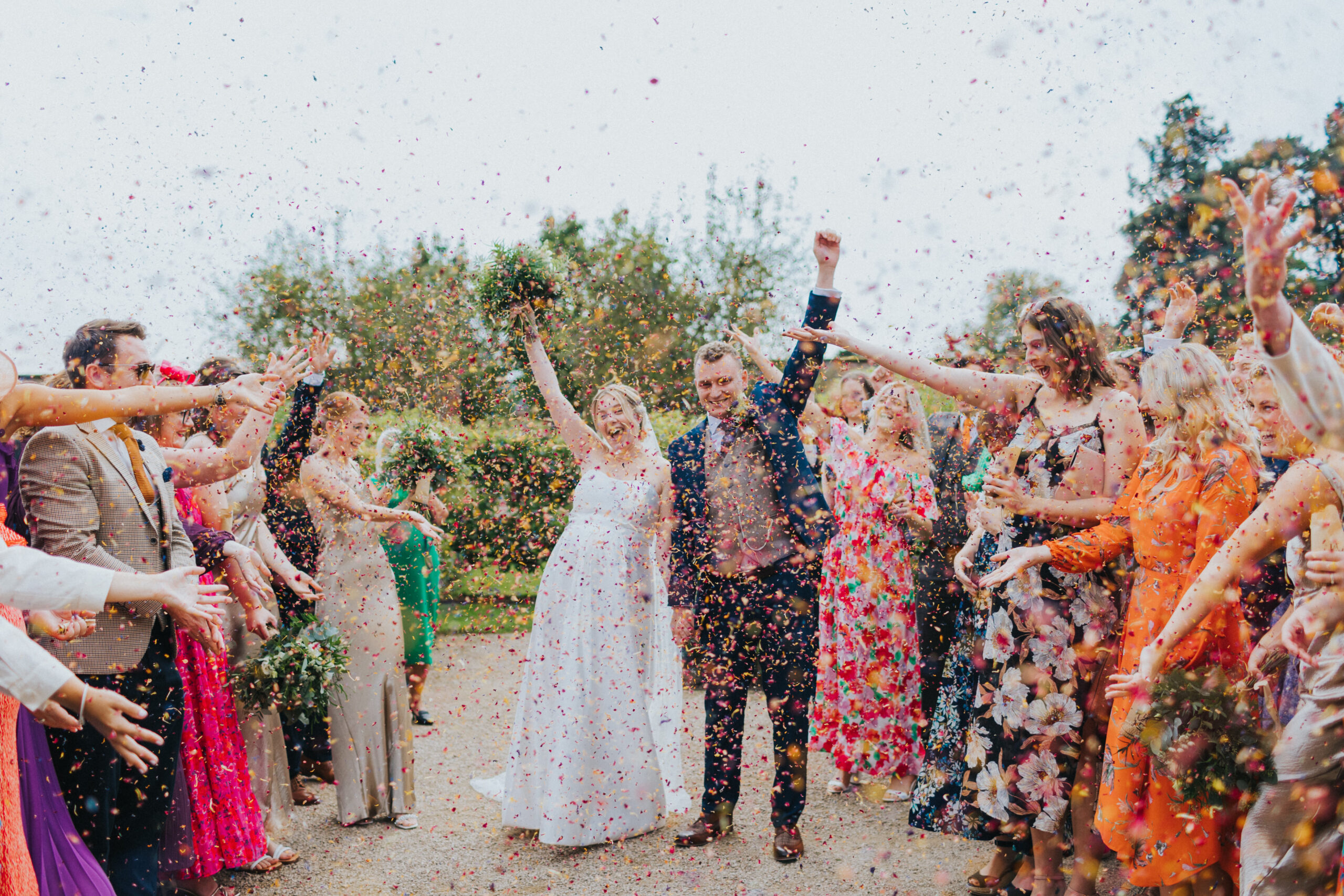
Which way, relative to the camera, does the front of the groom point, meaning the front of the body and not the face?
toward the camera

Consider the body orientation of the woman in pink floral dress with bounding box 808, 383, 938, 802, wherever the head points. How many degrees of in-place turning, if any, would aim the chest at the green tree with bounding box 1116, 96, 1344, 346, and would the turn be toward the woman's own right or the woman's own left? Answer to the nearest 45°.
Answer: approximately 135° to the woman's own left

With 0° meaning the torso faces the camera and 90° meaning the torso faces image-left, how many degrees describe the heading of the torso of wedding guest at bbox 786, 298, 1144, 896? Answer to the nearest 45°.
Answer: approximately 45°

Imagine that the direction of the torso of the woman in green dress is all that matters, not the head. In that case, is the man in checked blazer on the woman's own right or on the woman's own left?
on the woman's own right

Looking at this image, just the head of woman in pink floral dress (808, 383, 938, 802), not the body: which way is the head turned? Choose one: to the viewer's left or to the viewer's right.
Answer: to the viewer's left

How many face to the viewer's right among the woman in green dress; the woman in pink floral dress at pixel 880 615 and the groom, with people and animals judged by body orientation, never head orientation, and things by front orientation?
1

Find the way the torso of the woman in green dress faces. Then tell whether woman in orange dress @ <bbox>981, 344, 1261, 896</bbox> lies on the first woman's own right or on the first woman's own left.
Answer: on the first woman's own right

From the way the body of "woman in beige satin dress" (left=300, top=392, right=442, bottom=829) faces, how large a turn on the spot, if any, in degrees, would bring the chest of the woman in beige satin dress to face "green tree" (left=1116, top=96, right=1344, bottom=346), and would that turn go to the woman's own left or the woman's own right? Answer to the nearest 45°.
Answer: approximately 45° to the woman's own left

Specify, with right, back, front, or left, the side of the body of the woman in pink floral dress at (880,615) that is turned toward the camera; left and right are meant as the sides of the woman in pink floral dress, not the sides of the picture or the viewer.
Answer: front

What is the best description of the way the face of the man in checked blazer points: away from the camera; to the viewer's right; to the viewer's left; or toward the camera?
to the viewer's right

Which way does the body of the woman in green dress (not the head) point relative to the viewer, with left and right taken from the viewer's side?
facing to the right of the viewer

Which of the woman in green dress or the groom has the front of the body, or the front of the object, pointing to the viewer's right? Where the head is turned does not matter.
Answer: the woman in green dress
